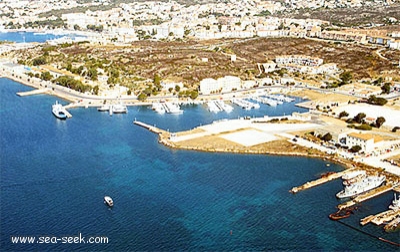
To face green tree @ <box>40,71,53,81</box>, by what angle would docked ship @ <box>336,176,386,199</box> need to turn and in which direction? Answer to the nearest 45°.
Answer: approximately 90° to its right

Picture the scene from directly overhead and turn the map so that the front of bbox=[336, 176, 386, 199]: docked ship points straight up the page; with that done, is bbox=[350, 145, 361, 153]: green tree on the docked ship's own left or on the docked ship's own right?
on the docked ship's own right

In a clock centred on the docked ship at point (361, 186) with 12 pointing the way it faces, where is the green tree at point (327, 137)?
The green tree is roughly at 4 o'clock from the docked ship.

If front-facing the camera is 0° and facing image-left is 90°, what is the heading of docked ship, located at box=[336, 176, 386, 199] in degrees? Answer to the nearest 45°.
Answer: approximately 45°

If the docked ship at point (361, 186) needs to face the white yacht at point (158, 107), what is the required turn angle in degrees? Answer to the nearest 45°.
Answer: approximately 90° to its right

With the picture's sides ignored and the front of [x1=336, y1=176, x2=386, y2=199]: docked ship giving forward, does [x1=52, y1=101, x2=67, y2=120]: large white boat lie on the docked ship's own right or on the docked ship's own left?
on the docked ship's own right
